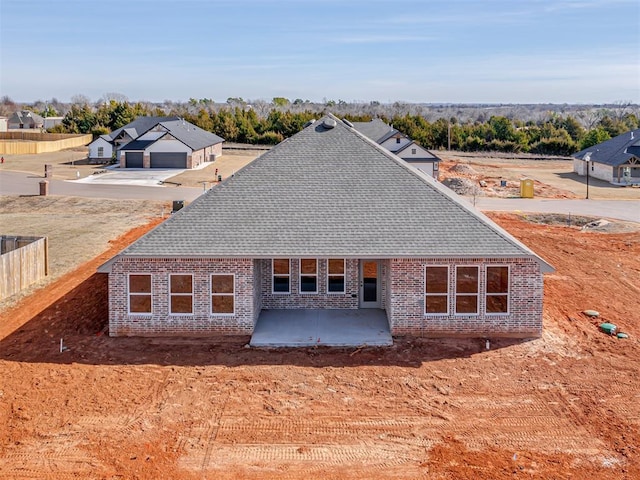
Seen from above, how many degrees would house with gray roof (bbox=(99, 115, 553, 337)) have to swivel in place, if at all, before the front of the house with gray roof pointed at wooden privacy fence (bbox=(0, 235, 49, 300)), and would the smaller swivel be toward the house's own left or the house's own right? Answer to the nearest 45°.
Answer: approximately 45° to the house's own left

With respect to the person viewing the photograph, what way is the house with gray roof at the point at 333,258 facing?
facing away from the viewer
